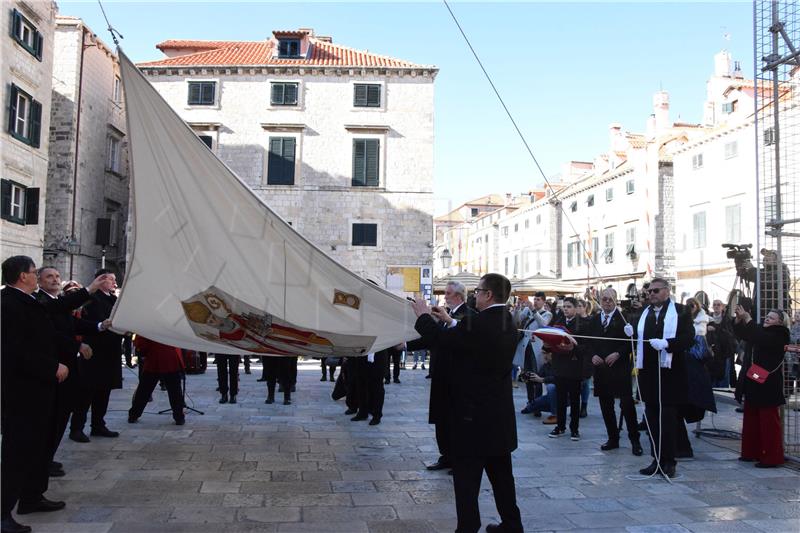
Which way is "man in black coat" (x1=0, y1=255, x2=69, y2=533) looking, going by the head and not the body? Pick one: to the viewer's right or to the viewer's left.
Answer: to the viewer's right

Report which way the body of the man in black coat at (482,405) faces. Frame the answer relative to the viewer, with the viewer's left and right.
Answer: facing away from the viewer and to the left of the viewer

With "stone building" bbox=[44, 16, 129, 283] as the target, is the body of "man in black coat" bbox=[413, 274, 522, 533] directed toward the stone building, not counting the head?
yes

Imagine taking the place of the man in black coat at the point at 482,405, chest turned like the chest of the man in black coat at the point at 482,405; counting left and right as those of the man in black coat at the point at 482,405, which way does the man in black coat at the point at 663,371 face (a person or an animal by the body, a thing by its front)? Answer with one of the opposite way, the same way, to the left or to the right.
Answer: to the left

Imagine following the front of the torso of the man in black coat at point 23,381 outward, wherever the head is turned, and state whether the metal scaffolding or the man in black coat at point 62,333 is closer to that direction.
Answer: the metal scaffolding

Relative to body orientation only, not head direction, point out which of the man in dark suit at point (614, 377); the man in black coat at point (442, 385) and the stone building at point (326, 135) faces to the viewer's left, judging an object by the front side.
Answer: the man in black coat

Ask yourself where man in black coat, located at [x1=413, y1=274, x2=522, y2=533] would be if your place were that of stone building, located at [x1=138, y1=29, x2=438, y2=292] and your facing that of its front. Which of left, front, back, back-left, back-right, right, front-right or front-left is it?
front

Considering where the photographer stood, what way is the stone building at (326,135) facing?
facing the viewer

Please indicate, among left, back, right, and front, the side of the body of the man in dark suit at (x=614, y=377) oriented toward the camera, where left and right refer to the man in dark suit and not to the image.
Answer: front

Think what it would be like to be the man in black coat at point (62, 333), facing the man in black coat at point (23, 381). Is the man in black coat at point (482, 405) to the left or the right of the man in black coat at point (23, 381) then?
left

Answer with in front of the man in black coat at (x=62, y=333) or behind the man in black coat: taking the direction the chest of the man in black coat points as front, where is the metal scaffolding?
in front

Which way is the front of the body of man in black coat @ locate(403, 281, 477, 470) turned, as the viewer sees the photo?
to the viewer's left

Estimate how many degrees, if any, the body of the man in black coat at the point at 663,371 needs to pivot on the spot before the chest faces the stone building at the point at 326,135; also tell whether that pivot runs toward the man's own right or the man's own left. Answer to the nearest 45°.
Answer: approximately 90° to the man's own right

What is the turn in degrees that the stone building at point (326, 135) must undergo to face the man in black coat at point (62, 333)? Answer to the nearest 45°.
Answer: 0° — it already faces them
